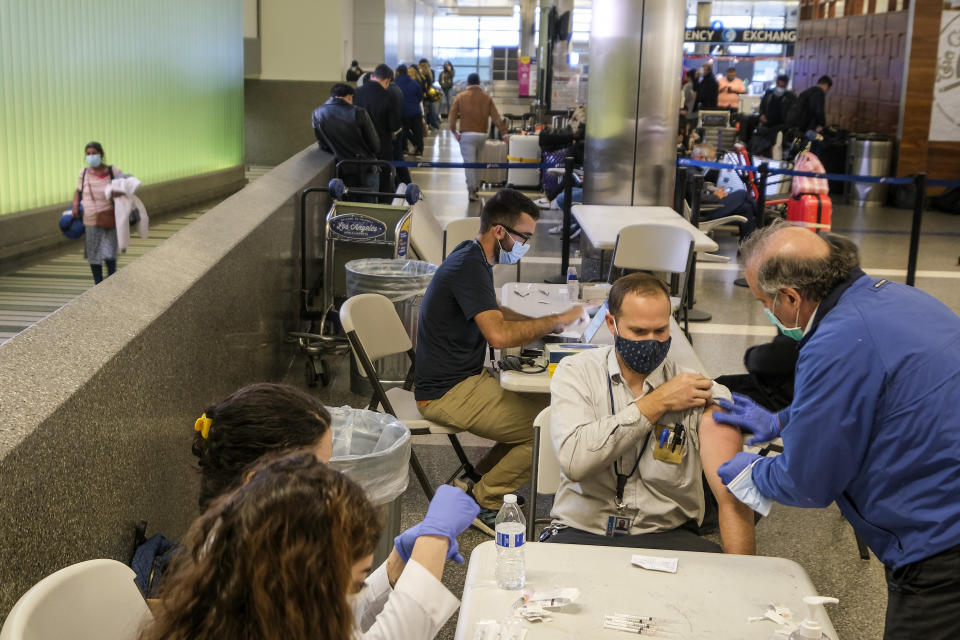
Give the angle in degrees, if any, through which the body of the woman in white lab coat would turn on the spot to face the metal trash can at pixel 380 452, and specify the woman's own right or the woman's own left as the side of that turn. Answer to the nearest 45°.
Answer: approximately 45° to the woman's own left

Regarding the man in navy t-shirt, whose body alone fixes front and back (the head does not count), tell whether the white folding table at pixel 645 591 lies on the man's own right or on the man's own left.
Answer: on the man's own right

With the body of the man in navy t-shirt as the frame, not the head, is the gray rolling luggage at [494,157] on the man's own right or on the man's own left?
on the man's own left

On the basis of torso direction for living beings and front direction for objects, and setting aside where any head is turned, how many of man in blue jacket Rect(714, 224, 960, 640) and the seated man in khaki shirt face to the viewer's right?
0

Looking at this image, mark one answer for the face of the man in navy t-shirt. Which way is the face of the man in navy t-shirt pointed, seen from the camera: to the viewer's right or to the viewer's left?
to the viewer's right

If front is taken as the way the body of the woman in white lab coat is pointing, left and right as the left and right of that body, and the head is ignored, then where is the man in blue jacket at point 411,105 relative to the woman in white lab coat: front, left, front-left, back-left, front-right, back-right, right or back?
front-left

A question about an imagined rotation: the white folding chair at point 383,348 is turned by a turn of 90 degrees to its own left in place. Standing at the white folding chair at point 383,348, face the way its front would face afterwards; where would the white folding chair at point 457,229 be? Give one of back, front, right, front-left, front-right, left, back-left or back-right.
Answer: front-left

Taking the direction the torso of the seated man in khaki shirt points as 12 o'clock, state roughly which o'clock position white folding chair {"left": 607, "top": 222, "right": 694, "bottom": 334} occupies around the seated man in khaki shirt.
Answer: The white folding chair is roughly at 6 o'clock from the seated man in khaki shirt.

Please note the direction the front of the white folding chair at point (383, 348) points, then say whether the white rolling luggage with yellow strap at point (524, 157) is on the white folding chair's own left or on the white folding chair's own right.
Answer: on the white folding chair's own left

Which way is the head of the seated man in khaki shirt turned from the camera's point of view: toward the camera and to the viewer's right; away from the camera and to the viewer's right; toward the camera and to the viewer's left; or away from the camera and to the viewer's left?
toward the camera and to the viewer's right

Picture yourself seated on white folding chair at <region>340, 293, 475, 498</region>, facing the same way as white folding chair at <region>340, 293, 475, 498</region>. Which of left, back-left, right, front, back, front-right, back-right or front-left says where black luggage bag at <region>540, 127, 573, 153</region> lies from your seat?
back-left

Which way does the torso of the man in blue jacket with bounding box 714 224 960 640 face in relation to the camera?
to the viewer's left

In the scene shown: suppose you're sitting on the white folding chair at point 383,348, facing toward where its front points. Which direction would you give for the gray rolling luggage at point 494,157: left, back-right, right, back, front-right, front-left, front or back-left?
back-left

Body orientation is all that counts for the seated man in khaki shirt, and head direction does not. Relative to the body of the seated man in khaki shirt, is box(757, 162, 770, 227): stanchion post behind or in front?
behind

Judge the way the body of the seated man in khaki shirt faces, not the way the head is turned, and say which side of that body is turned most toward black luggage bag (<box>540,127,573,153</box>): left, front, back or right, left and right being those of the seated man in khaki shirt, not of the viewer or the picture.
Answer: back

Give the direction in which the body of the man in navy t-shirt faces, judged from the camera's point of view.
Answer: to the viewer's right
